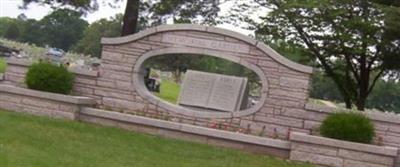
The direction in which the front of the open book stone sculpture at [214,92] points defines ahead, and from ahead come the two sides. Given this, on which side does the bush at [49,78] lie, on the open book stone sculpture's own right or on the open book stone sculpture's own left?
on the open book stone sculpture's own right

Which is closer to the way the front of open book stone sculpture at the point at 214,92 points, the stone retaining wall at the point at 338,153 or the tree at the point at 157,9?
the stone retaining wall

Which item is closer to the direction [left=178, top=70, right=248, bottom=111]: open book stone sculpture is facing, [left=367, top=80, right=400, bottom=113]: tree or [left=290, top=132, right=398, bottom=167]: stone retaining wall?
the stone retaining wall

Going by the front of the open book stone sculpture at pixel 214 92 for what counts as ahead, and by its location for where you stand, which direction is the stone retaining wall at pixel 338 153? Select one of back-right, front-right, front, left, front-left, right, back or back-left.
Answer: front-left

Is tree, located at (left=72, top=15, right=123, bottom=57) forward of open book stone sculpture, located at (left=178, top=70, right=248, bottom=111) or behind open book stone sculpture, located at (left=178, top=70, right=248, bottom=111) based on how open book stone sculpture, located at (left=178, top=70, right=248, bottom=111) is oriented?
behind

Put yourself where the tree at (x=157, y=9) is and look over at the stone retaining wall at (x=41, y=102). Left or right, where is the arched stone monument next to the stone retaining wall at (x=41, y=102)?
left

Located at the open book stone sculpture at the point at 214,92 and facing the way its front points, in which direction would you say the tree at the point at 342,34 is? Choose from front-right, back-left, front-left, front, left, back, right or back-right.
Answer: back-left

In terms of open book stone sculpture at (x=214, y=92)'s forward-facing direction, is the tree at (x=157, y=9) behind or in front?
behind

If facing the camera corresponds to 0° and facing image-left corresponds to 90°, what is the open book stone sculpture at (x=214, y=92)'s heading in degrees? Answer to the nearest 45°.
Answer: approximately 0°

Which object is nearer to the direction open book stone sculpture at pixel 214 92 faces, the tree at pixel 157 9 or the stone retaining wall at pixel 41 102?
the stone retaining wall

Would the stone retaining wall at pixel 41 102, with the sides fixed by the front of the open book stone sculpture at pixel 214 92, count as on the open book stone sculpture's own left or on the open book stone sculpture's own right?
on the open book stone sculpture's own right
